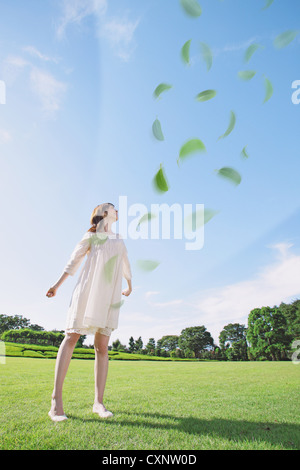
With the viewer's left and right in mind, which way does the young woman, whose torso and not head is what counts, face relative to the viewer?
facing the viewer and to the right of the viewer

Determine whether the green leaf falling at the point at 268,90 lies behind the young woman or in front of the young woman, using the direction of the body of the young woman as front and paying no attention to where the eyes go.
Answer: in front

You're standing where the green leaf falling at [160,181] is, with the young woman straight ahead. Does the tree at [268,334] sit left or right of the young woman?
right

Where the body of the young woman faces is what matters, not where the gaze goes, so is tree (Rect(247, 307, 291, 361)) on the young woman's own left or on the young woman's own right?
on the young woman's own left

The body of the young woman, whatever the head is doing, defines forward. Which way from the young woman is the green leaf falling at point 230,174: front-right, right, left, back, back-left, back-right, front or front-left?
front
